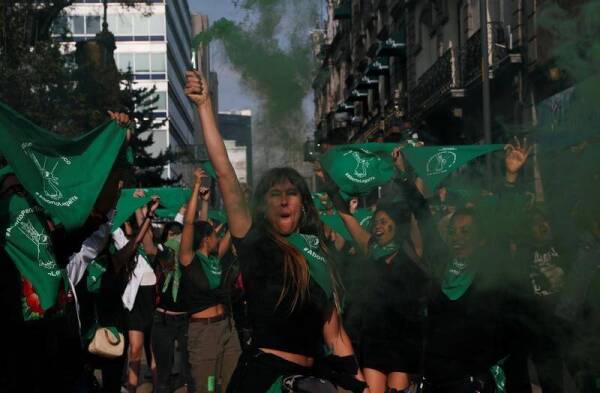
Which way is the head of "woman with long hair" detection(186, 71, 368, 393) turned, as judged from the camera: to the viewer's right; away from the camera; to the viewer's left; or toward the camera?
toward the camera

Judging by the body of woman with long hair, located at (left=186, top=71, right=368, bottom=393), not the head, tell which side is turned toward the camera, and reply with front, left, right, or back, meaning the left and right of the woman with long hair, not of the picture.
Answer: front
